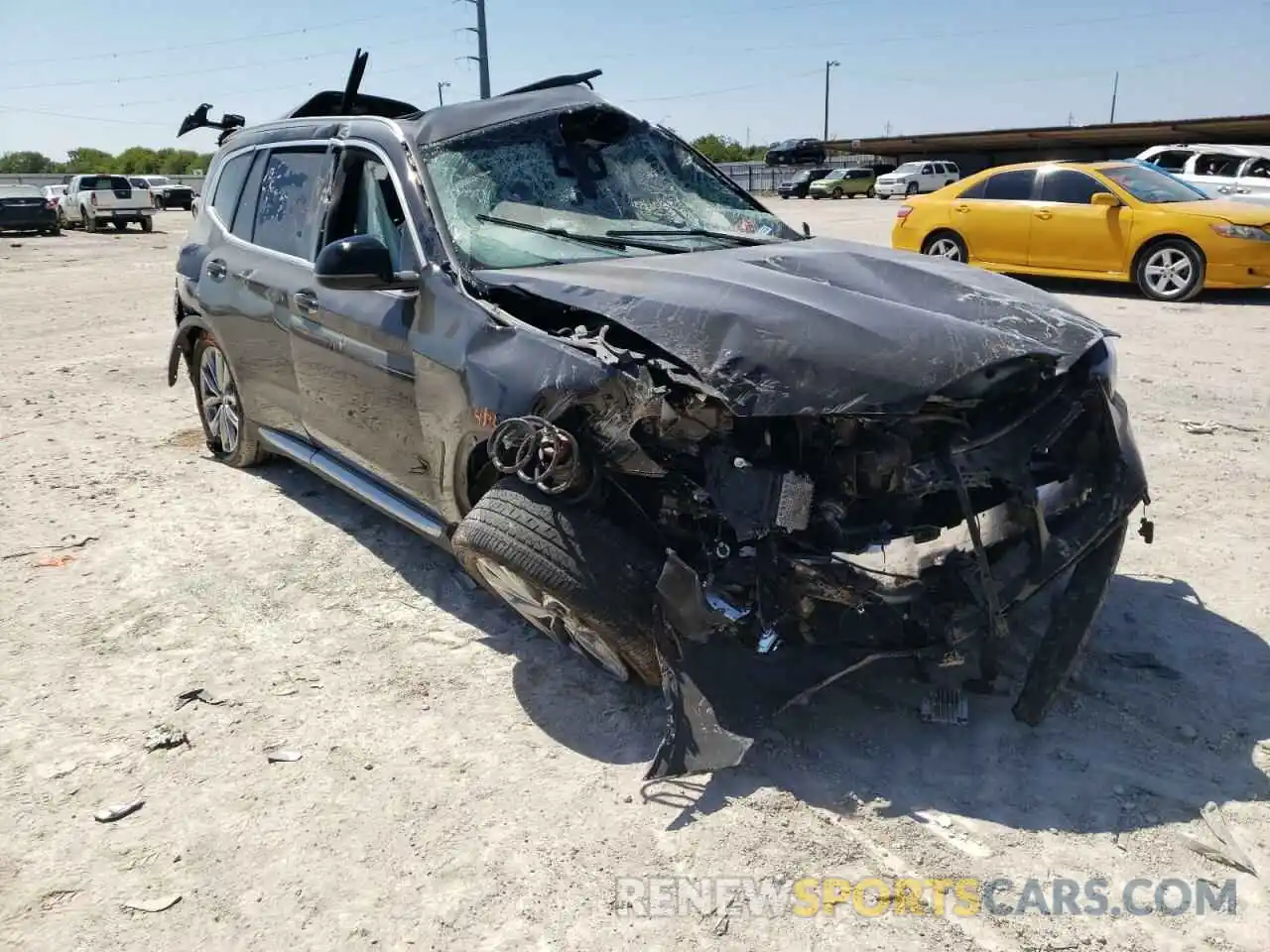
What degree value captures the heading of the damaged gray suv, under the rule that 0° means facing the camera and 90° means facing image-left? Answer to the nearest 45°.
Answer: approximately 315°

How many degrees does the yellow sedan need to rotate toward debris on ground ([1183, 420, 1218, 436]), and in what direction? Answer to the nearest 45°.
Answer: approximately 45° to its right

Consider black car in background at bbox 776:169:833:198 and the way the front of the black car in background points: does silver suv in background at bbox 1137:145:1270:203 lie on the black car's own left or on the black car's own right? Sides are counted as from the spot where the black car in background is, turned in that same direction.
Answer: on the black car's own left

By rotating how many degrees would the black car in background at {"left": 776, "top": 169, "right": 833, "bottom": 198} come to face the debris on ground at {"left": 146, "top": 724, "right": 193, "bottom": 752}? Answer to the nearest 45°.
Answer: approximately 45° to its left

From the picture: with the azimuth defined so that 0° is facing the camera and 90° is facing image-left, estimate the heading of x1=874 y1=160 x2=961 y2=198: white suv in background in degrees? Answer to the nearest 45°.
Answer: approximately 45°

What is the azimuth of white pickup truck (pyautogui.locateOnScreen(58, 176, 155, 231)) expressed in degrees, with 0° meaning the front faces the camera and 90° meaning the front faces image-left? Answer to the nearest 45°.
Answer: approximately 135°

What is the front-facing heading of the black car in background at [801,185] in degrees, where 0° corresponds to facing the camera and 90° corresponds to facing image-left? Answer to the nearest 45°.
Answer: approximately 45°
